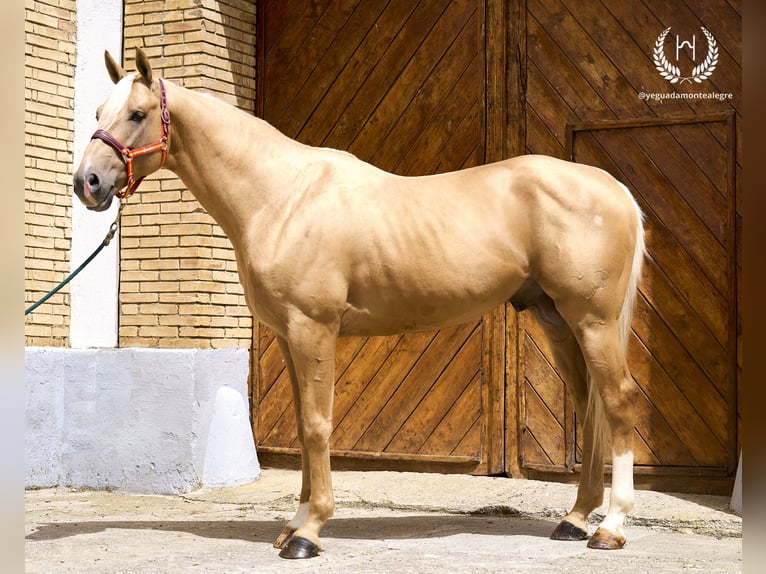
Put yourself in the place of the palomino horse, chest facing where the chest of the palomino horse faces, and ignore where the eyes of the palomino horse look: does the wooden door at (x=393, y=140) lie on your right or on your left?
on your right

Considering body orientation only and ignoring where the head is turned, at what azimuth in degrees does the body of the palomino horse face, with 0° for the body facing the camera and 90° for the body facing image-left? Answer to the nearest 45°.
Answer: approximately 90°
